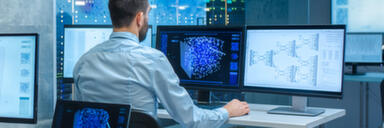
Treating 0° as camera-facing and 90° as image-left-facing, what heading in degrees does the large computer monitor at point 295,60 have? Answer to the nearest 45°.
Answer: approximately 45°

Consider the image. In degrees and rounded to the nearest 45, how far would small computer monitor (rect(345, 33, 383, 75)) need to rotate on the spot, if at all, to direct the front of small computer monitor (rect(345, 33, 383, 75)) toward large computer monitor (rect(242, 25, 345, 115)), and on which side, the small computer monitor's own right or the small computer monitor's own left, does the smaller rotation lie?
0° — it already faces it

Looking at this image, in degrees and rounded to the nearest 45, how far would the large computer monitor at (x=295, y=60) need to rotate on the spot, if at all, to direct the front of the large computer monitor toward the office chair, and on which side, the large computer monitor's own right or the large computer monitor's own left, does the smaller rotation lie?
0° — it already faces it

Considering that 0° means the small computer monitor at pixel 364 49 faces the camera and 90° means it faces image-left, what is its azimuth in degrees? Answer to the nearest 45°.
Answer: approximately 0°

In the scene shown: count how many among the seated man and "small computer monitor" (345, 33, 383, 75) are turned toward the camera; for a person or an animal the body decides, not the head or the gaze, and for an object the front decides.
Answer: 1

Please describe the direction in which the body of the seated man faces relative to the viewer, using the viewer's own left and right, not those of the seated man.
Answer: facing away from the viewer and to the right of the viewer

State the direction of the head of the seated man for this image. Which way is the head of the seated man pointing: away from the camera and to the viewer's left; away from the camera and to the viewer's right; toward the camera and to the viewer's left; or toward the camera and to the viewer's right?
away from the camera and to the viewer's right

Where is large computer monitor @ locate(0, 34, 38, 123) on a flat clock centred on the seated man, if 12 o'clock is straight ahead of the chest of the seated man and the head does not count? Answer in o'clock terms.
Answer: The large computer monitor is roughly at 8 o'clock from the seated man.
